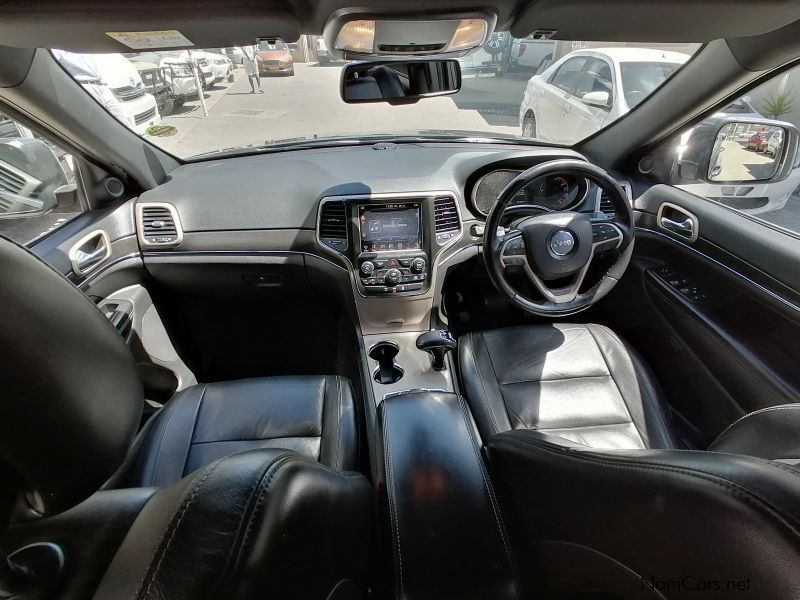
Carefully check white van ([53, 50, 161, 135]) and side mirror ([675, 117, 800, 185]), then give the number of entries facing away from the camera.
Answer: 0

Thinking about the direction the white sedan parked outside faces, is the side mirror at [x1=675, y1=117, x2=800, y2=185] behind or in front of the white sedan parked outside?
in front

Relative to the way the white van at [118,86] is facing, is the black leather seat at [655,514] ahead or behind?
ahead

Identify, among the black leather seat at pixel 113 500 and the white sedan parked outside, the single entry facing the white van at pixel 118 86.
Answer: the black leather seat

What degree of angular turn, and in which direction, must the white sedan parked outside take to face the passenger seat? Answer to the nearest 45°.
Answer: approximately 45° to its right

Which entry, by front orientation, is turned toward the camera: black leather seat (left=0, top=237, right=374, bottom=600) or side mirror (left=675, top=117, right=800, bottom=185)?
the side mirror

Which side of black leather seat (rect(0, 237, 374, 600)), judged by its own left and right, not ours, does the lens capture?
back

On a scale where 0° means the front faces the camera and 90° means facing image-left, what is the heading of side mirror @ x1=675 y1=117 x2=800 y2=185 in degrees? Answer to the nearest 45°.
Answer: approximately 0°

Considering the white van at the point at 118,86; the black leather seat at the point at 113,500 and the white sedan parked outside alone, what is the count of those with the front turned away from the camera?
1

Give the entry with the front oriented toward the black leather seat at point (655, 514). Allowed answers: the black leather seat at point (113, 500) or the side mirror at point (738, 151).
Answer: the side mirror

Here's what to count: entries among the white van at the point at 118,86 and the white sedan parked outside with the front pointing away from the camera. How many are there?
0

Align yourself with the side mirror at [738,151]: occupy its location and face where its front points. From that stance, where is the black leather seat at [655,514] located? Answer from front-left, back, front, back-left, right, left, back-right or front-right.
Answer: front

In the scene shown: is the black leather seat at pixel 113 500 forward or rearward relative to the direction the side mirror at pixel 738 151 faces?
forward

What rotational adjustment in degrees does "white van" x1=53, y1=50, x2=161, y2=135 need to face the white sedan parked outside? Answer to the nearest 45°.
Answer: approximately 45° to its left

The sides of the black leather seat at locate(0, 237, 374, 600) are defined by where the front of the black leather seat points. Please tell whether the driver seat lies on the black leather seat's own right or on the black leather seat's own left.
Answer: on the black leather seat's own right

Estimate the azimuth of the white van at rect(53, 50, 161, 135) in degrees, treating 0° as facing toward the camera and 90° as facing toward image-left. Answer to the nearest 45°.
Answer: approximately 315°
